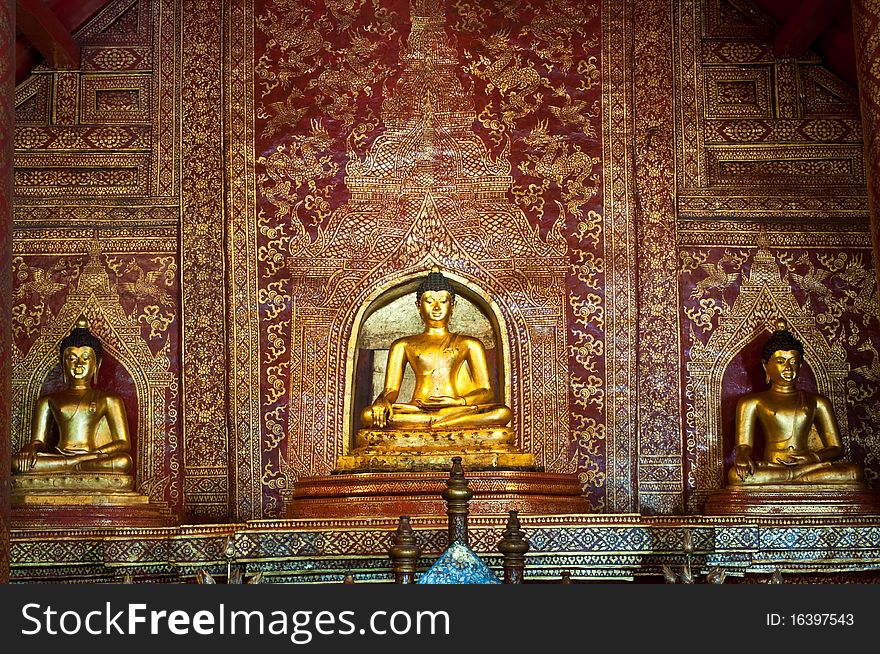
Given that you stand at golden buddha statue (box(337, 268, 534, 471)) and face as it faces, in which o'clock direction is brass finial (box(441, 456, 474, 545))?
The brass finial is roughly at 12 o'clock from the golden buddha statue.

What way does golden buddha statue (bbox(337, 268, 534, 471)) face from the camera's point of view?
toward the camera

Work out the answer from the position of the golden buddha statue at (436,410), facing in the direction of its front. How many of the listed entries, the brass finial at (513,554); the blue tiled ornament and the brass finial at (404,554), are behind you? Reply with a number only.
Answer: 0

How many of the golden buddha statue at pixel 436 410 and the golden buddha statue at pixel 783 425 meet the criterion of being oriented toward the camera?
2

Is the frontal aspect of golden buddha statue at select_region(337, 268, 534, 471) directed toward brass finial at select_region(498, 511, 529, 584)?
yes

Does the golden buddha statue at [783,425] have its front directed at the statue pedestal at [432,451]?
no

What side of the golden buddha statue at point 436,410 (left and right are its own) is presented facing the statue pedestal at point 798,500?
left

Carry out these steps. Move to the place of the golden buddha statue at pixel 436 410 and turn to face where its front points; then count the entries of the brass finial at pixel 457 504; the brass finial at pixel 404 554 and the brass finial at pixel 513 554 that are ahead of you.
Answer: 3

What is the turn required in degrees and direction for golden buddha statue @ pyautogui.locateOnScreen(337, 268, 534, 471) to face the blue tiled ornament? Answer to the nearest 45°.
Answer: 0° — it already faces it

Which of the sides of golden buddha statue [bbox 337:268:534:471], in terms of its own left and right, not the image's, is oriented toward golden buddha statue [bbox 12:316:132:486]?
right

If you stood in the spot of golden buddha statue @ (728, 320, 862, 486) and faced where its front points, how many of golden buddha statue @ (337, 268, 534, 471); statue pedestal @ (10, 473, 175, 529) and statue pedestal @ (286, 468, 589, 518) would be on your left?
0

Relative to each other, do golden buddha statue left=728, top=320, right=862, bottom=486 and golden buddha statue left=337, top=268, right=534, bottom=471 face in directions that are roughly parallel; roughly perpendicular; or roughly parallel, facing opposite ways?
roughly parallel

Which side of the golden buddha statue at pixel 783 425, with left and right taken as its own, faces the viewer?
front

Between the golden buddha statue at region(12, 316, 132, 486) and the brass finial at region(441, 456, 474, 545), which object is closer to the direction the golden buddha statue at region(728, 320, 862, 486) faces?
the brass finial

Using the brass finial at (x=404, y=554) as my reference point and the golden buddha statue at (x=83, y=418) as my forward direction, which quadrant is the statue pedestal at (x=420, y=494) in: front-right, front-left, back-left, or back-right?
front-right

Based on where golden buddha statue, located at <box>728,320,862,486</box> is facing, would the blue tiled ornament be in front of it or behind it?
in front

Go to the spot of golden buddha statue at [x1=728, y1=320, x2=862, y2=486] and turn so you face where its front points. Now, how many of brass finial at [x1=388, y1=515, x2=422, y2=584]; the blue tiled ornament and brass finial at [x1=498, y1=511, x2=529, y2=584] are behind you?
0

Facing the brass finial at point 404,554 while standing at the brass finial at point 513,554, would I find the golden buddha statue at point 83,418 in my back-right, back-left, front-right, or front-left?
front-right

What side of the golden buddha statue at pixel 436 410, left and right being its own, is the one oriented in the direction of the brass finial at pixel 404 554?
front
